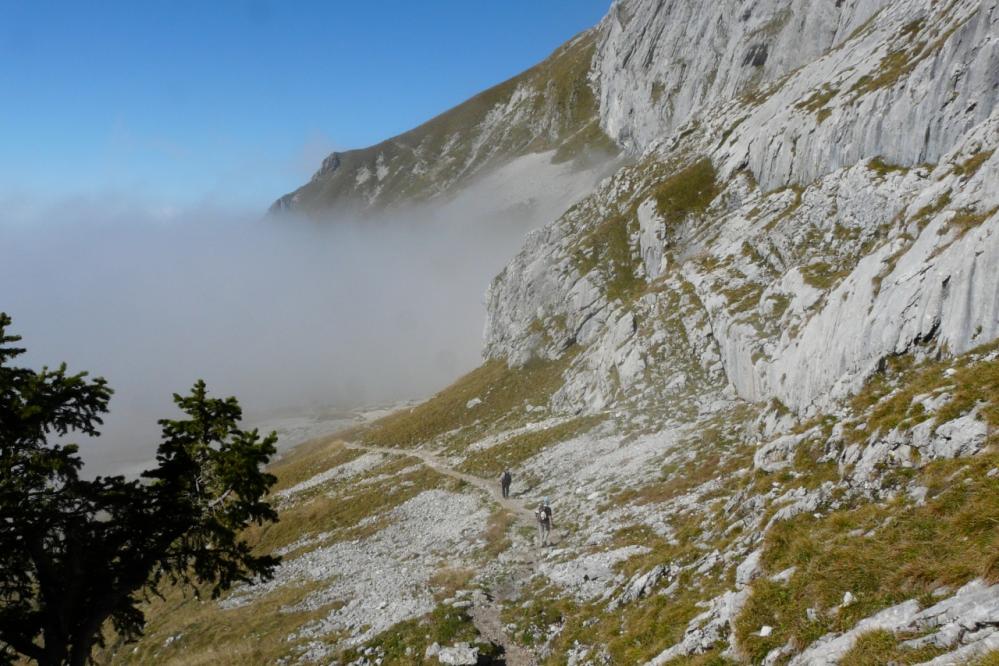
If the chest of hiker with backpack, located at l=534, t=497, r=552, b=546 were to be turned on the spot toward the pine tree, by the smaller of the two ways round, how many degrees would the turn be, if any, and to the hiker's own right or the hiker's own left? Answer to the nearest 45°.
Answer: approximately 135° to the hiker's own left

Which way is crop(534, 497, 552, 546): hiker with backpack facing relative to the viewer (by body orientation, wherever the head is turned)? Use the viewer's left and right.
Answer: facing away from the viewer
